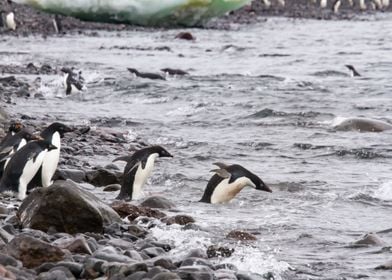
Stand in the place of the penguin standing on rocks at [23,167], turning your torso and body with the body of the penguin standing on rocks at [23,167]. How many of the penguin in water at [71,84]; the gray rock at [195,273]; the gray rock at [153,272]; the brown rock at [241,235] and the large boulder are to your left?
1

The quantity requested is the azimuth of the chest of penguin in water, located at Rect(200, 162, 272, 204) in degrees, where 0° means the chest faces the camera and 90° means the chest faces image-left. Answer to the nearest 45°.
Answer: approximately 270°

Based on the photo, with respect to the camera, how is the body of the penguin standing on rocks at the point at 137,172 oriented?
to the viewer's right

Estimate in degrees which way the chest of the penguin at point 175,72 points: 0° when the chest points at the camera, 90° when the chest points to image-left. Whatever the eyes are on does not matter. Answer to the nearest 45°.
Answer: approximately 90°

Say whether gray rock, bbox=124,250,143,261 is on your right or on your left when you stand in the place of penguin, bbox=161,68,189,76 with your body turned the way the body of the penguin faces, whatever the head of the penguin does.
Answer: on your left

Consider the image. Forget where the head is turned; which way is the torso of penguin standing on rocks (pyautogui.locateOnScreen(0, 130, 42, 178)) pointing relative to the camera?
to the viewer's right

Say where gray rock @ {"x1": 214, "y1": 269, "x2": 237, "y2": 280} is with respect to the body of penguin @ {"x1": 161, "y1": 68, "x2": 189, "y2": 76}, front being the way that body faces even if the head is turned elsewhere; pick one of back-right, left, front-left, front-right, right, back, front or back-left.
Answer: left

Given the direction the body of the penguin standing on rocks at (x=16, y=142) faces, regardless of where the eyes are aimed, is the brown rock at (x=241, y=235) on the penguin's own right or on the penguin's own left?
on the penguin's own right

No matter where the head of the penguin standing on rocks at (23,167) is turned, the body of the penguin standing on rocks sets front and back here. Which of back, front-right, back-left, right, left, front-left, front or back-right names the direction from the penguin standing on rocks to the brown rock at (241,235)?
front-right

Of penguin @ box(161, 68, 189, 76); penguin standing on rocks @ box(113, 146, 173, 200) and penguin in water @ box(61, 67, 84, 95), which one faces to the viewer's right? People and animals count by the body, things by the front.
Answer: the penguin standing on rocks

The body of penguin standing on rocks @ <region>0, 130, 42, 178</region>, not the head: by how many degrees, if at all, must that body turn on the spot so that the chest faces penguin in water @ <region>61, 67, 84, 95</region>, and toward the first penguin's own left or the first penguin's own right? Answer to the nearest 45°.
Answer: approximately 90° to the first penguin's own left

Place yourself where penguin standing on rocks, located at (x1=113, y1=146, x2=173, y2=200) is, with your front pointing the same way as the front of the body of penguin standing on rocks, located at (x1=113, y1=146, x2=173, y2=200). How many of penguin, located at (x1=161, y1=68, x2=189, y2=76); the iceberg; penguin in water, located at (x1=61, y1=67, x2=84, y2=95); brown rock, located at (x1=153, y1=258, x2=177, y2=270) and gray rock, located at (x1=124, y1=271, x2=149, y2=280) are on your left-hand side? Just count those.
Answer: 3

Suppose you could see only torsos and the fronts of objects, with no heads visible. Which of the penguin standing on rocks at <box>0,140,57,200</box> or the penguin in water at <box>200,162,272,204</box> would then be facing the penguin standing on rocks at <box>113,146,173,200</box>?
the penguin standing on rocks at <box>0,140,57,200</box>

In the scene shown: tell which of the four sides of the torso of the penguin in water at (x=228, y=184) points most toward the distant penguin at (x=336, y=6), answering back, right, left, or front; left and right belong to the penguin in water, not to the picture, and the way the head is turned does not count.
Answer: left

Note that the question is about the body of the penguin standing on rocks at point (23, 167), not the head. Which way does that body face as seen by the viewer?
to the viewer's right
